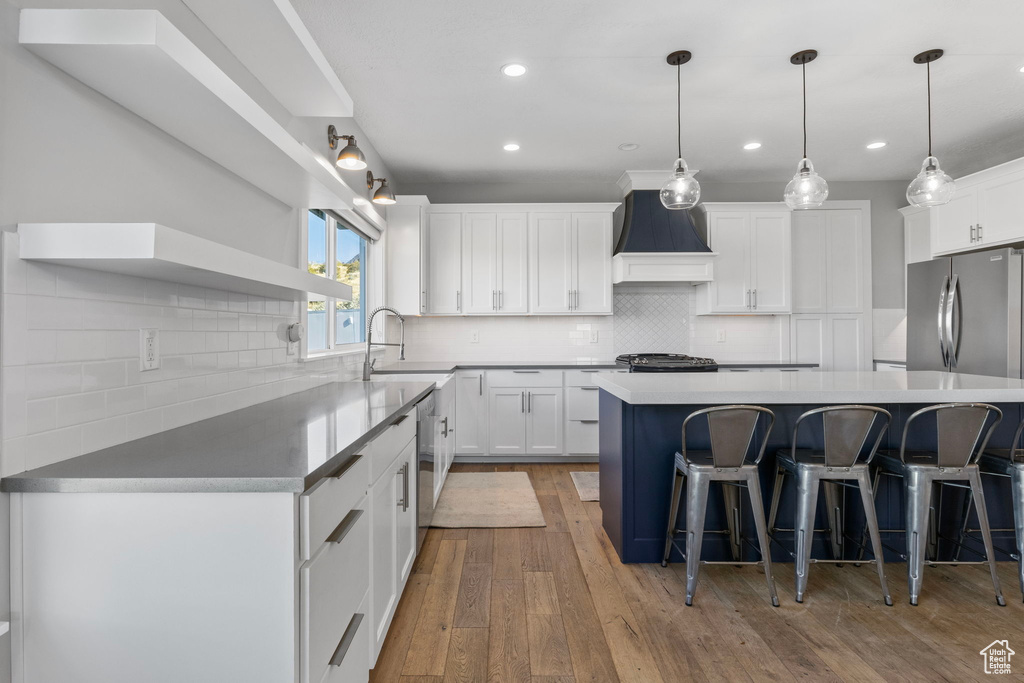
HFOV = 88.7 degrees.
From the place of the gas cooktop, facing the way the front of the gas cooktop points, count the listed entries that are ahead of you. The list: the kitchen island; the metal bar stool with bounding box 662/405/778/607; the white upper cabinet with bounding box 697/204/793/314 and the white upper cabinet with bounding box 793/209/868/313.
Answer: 2

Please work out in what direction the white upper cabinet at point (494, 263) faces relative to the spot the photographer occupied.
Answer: facing the viewer

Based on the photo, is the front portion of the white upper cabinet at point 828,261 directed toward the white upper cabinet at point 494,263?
no

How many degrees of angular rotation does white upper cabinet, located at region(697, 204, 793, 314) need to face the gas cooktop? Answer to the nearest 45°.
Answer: approximately 45° to its right

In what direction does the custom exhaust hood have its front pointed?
toward the camera

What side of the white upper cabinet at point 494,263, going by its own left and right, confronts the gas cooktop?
left

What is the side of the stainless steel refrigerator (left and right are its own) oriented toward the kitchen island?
front

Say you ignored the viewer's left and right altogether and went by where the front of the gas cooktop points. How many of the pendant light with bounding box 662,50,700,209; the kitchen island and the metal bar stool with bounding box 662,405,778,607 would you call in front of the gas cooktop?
3

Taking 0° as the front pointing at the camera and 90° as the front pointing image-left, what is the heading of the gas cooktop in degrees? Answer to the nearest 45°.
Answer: approximately 0°

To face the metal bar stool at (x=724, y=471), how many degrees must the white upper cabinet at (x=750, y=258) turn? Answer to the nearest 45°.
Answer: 0° — it already faces it

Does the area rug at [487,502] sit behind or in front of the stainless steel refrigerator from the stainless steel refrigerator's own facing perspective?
in front

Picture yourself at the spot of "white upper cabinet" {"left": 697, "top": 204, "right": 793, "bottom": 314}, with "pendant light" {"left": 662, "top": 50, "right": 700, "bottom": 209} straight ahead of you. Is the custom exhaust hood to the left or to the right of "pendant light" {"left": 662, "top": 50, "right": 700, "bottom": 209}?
right

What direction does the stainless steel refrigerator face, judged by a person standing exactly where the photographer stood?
facing the viewer and to the left of the viewer

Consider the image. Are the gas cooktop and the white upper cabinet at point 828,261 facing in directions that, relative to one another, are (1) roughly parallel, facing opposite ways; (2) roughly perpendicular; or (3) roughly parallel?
roughly parallel

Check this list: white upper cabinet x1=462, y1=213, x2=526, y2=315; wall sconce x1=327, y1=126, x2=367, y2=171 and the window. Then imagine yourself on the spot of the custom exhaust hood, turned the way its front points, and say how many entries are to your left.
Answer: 0

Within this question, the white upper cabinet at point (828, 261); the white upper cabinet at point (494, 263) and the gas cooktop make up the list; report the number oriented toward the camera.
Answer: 3

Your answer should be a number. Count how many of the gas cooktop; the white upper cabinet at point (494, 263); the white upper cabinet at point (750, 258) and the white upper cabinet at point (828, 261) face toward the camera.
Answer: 4

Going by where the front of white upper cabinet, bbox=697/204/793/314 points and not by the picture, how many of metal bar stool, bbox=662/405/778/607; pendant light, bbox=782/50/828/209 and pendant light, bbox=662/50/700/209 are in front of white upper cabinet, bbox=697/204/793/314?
3

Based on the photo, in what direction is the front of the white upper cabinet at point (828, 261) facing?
toward the camera
